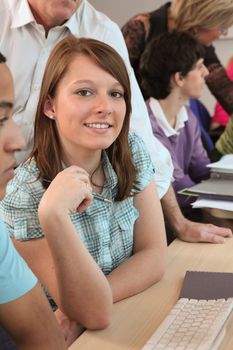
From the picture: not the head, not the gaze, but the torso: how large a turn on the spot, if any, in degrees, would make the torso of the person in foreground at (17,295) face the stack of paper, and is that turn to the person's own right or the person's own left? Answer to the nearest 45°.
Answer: approximately 45° to the person's own left

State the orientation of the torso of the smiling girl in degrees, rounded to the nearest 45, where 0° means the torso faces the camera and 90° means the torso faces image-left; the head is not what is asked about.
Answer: approximately 315°

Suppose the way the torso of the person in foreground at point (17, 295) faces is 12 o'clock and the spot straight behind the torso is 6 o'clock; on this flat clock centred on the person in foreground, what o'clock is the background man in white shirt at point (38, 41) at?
The background man in white shirt is roughly at 10 o'clock from the person in foreground.

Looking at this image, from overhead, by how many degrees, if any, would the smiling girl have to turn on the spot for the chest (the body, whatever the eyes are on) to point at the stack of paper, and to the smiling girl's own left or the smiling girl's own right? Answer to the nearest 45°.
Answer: approximately 90° to the smiling girl's own left

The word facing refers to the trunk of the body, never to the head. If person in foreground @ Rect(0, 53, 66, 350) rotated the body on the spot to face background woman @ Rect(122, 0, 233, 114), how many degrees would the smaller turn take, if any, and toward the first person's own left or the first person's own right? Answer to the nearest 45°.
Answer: approximately 45° to the first person's own left

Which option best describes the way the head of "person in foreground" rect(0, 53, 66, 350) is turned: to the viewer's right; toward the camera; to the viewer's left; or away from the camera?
to the viewer's right

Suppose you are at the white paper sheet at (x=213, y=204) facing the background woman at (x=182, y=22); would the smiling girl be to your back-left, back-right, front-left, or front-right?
back-left

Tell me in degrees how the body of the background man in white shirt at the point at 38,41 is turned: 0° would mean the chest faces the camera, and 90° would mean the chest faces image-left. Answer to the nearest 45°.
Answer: approximately 315°

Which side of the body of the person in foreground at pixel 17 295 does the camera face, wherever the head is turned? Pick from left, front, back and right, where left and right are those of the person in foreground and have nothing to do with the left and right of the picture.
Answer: right

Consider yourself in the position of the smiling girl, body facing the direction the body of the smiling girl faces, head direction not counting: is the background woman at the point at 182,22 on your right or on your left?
on your left
